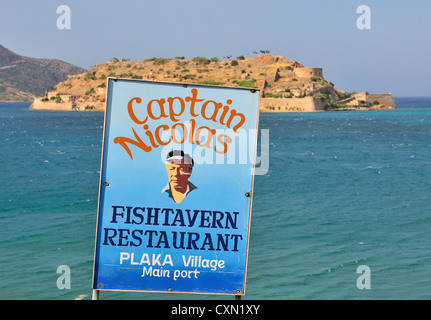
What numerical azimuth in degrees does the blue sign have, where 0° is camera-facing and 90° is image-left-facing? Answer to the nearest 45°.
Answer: approximately 0°
